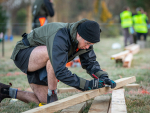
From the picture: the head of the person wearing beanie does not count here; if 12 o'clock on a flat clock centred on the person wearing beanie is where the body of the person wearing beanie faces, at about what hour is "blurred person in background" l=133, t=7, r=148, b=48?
The blurred person in background is roughly at 10 o'clock from the person wearing beanie.

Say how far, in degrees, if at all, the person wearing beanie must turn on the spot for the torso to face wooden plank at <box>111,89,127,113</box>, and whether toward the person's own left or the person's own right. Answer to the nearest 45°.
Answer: approximately 45° to the person's own right

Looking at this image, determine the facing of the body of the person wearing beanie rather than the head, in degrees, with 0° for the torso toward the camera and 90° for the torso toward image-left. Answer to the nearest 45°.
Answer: approximately 270°

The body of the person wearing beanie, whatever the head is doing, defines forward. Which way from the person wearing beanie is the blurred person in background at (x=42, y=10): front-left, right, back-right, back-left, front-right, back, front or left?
left

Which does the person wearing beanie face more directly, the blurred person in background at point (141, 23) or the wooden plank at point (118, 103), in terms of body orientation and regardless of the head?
the wooden plank
